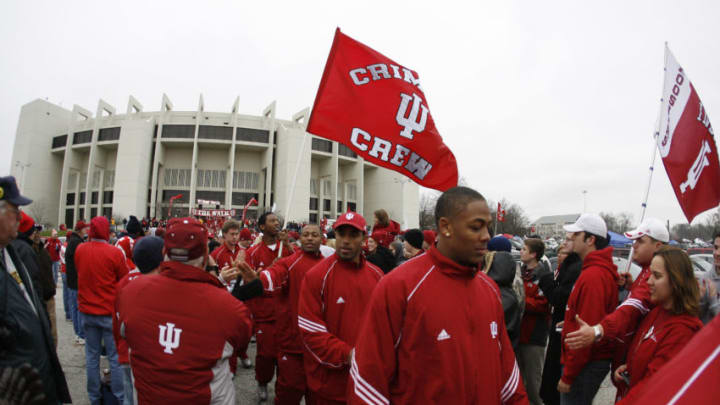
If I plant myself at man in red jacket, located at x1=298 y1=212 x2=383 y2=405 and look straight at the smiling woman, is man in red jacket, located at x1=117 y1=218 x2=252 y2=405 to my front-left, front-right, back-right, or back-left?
back-right

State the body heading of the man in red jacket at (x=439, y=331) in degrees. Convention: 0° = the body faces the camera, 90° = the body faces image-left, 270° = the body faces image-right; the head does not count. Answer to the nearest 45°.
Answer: approximately 315°

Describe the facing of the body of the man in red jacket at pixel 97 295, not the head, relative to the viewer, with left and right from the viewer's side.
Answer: facing away from the viewer

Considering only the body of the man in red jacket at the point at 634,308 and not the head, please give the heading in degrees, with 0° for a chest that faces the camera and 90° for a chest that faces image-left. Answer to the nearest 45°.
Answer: approximately 90°

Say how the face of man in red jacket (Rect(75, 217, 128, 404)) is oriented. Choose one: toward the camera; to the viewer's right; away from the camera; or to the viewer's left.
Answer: away from the camera

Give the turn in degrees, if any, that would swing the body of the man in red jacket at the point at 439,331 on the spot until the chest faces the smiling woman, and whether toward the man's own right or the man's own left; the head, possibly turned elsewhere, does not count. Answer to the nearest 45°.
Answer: approximately 90° to the man's own left

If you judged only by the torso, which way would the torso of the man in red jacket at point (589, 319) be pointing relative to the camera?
to the viewer's left
